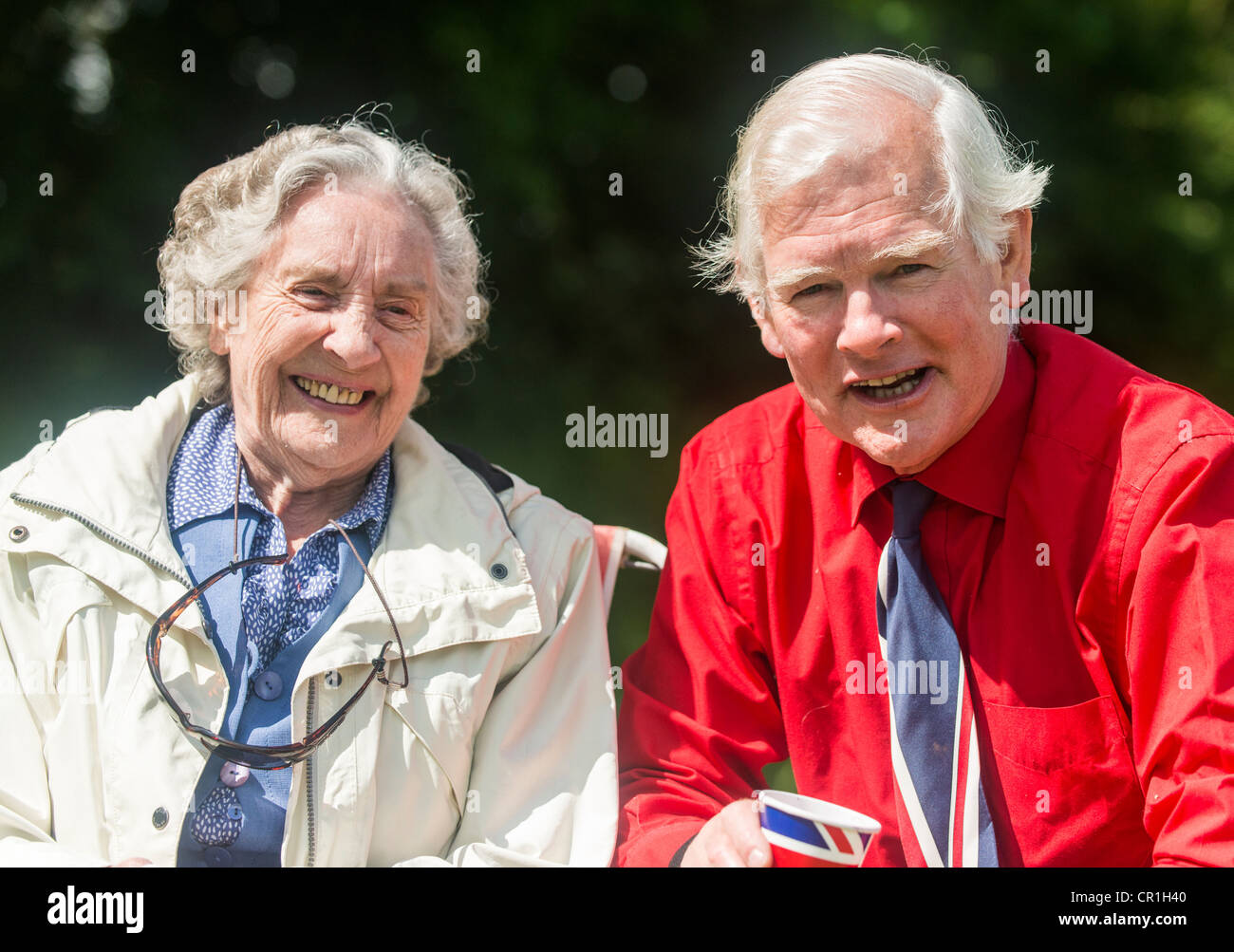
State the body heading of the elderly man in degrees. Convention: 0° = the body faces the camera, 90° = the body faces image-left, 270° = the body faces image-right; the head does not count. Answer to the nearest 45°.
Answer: approximately 0°

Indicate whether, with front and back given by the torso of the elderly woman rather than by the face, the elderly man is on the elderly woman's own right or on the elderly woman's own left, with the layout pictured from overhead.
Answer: on the elderly woman's own left

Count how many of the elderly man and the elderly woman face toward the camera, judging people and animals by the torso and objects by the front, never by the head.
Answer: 2

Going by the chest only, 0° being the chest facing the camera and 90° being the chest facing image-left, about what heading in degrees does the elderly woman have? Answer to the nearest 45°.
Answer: approximately 0°

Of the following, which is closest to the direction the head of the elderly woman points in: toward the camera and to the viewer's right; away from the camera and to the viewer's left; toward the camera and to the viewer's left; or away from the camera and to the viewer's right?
toward the camera and to the viewer's right

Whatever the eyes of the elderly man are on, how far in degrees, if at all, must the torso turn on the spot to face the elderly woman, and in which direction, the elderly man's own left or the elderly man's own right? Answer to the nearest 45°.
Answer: approximately 90° to the elderly man's own right
